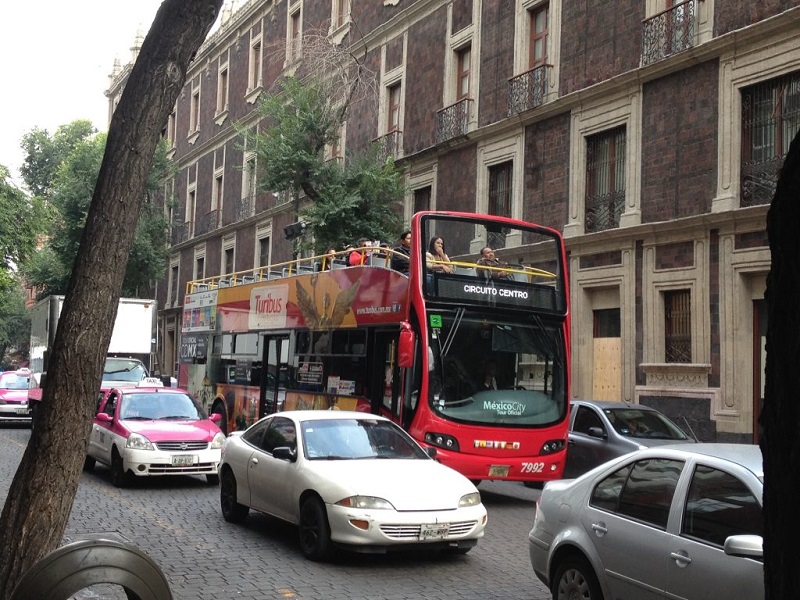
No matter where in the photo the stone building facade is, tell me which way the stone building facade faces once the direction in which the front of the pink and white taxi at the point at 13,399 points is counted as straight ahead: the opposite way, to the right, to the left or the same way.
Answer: to the right

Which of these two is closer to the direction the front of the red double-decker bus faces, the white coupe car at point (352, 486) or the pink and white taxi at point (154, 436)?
the white coupe car

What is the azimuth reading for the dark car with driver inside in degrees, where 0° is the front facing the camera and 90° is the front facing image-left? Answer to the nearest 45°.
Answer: approximately 315°

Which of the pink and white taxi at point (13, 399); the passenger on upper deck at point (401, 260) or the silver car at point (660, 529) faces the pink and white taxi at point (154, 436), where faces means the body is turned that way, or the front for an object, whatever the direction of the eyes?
the pink and white taxi at point (13, 399)

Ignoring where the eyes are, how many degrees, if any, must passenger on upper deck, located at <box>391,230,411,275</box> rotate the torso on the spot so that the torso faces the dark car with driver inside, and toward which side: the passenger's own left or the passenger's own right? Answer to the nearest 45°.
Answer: approximately 45° to the passenger's own left

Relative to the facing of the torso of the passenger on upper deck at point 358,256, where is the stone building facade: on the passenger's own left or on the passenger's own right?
on the passenger's own left

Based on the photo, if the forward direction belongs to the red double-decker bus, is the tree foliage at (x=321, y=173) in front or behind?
behind
